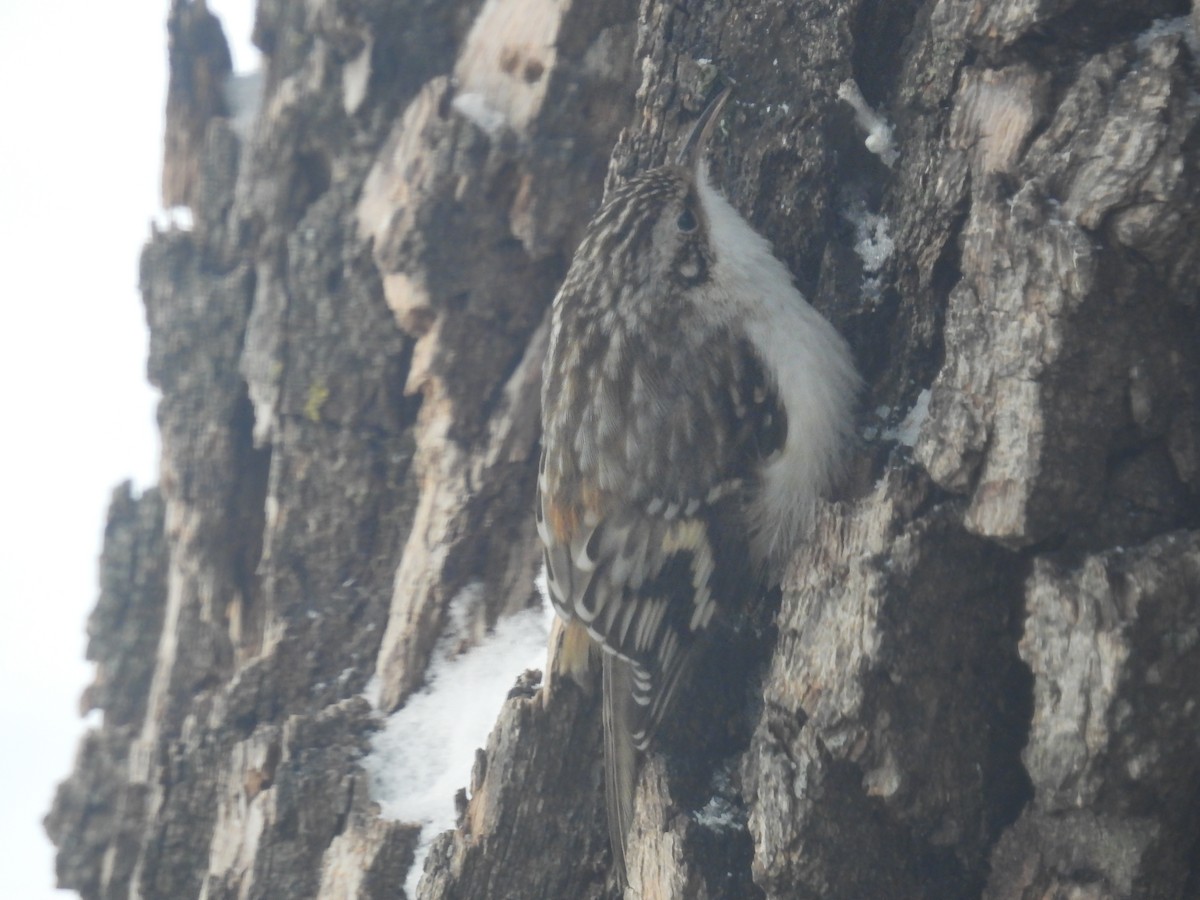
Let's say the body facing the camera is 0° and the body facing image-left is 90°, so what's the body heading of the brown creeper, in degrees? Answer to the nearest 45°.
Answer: approximately 270°
